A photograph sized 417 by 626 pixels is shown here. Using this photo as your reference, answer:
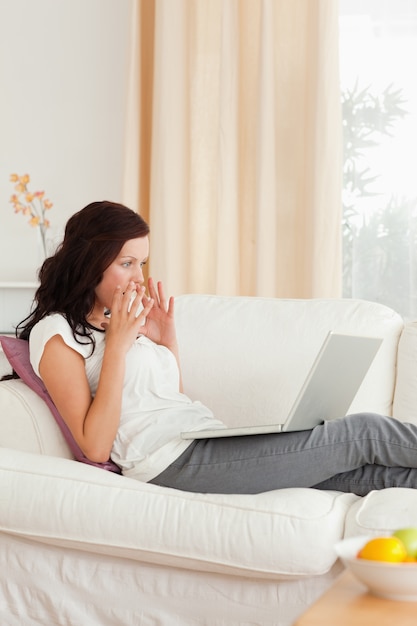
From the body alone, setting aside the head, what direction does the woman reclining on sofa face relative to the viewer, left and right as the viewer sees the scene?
facing to the right of the viewer

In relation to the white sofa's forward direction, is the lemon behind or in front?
in front

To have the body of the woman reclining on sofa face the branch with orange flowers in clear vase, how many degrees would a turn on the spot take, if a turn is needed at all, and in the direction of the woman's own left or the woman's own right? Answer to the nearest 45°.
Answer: approximately 90° to the woman's own left

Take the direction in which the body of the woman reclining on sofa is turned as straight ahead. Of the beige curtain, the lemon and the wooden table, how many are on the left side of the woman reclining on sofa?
1

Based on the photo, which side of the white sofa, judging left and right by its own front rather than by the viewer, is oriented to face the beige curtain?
back

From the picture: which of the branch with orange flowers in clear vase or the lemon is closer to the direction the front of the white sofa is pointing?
the lemon

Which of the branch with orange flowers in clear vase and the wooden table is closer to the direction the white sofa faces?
the wooden table

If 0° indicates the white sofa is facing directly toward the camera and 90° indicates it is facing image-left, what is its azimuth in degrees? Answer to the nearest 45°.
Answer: approximately 0°
